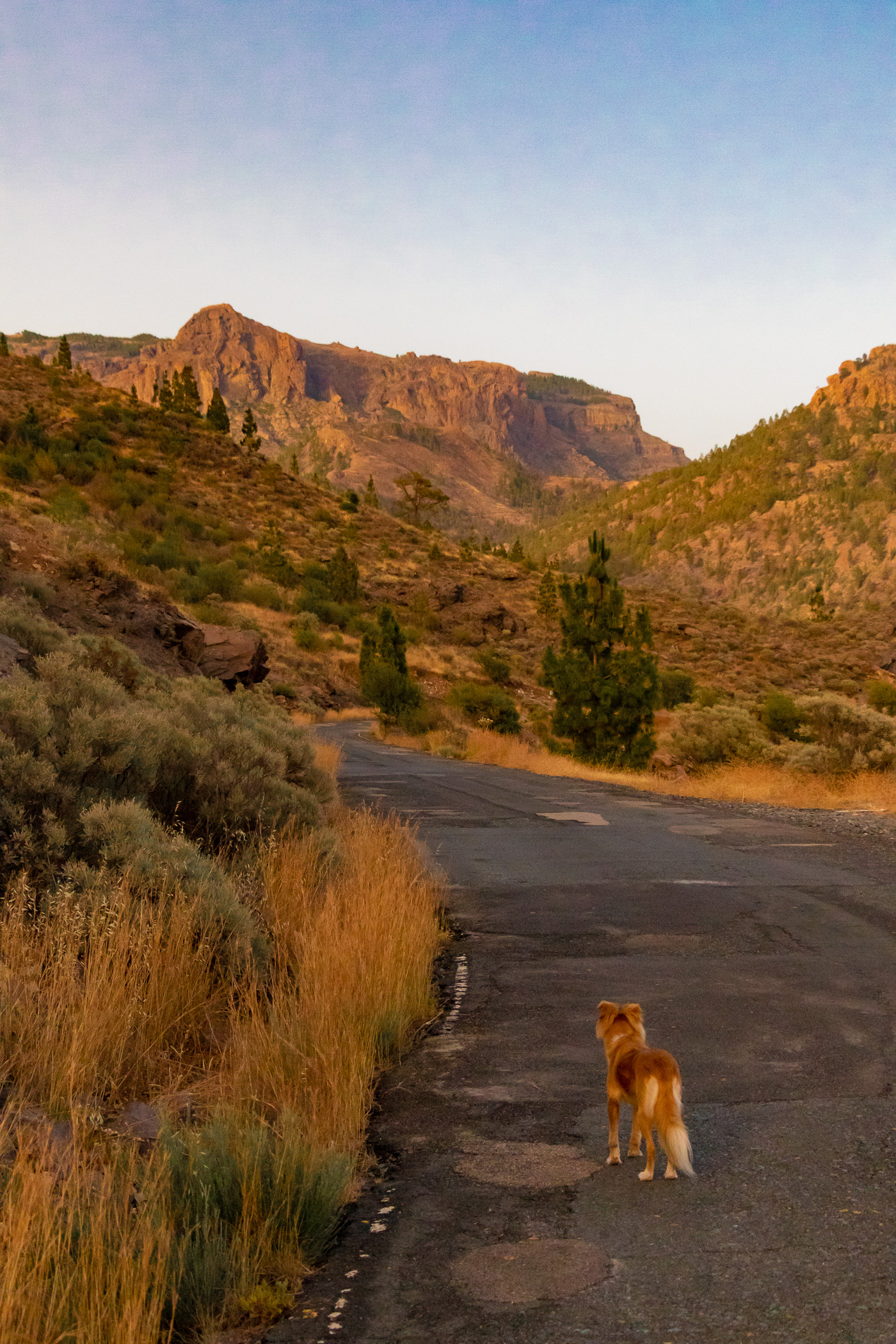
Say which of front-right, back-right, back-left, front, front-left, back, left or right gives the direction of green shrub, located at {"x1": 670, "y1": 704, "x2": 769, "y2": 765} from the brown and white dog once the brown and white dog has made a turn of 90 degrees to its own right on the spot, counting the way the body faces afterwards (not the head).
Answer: front-left

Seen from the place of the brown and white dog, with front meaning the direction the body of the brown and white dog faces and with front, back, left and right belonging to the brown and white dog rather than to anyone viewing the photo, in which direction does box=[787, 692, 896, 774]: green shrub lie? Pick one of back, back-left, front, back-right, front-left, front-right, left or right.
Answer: front-right

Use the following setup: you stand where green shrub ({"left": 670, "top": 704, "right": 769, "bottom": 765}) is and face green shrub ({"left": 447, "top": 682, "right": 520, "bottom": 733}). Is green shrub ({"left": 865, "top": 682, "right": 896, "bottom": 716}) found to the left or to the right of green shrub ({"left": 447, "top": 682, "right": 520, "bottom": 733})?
right

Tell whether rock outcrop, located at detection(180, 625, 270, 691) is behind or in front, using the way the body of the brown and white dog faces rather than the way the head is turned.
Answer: in front

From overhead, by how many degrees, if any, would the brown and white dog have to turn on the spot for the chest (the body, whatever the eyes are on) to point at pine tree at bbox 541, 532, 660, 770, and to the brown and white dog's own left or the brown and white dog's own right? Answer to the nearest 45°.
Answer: approximately 45° to the brown and white dog's own right

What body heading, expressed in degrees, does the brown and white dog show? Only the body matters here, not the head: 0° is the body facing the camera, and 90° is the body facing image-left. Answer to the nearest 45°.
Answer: approximately 135°

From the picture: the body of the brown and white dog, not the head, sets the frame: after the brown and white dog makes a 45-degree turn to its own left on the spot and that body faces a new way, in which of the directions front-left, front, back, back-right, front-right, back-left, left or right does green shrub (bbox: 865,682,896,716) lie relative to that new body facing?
right

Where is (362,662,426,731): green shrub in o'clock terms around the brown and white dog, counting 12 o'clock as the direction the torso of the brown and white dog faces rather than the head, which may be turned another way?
The green shrub is roughly at 1 o'clock from the brown and white dog.

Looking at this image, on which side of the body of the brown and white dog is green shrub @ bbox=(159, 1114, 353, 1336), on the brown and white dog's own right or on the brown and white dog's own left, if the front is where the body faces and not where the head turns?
on the brown and white dog's own left

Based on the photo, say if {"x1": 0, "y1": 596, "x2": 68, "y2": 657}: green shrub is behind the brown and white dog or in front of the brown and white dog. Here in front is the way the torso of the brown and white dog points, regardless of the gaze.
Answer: in front
